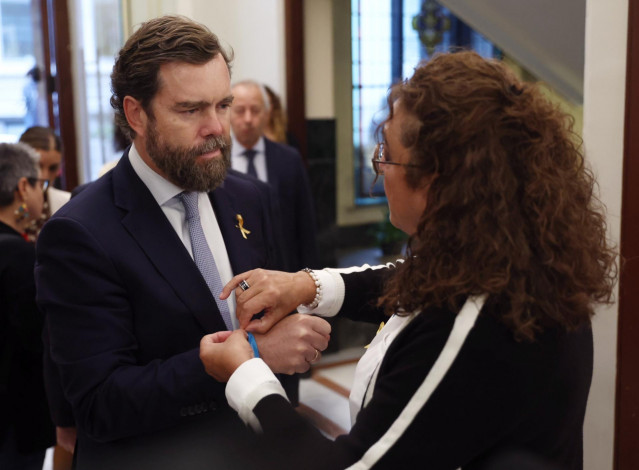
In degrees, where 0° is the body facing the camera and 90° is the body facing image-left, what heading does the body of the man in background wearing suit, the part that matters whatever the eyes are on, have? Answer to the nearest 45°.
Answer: approximately 0°

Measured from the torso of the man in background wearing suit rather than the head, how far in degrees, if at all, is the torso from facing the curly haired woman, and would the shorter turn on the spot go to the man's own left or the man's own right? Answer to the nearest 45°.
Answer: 0° — they already face them

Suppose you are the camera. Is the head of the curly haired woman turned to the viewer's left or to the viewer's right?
to the viewer's left
